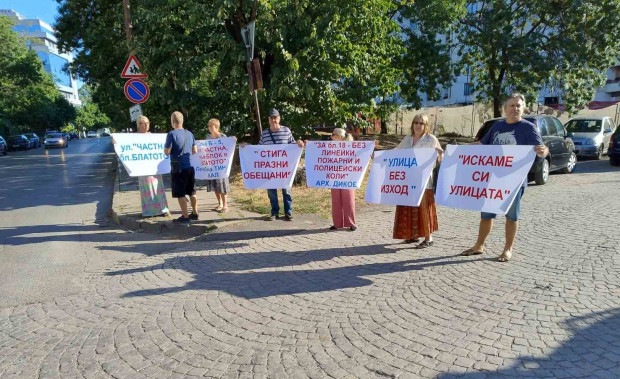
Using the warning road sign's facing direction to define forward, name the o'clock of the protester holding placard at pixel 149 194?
The protester holding placard is roughly at 12 o'clock from the warning road sign.

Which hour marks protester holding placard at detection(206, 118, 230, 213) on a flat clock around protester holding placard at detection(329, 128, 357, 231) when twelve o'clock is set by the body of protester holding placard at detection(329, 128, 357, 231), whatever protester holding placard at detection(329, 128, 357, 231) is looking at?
protester holding placard at detection(206, 118, 230, 213) is roughly at 4 o'clock from protester holding placard at detection(329, 128, 357, 231).

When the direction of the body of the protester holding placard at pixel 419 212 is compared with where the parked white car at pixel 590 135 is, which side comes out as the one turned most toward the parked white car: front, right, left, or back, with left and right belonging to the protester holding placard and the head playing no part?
back

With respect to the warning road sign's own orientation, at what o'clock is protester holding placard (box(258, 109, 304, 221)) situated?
The protester holding placard is roughly at 11 o'clock from the warning road sign.

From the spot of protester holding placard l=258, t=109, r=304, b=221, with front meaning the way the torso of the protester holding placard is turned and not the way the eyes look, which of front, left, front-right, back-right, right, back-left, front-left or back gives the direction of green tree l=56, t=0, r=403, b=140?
back

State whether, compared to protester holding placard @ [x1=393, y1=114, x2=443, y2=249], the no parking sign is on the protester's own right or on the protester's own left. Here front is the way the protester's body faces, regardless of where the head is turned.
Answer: on the protester's own right

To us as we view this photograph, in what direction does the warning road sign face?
facing the viewer

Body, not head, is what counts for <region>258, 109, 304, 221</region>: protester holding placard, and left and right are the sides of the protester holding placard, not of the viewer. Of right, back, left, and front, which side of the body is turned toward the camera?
front

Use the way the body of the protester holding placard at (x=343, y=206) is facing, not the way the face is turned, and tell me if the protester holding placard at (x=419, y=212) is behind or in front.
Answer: in front

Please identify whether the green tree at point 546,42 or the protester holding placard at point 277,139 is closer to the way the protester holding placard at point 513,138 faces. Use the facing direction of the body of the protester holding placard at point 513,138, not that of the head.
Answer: the protester holding placard

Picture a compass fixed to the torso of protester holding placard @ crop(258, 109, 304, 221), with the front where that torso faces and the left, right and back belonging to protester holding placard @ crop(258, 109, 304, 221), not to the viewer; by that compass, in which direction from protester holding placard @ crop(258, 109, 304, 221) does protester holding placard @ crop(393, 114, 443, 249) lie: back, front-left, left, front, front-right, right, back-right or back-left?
front-left

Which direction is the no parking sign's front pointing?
toward the camera
